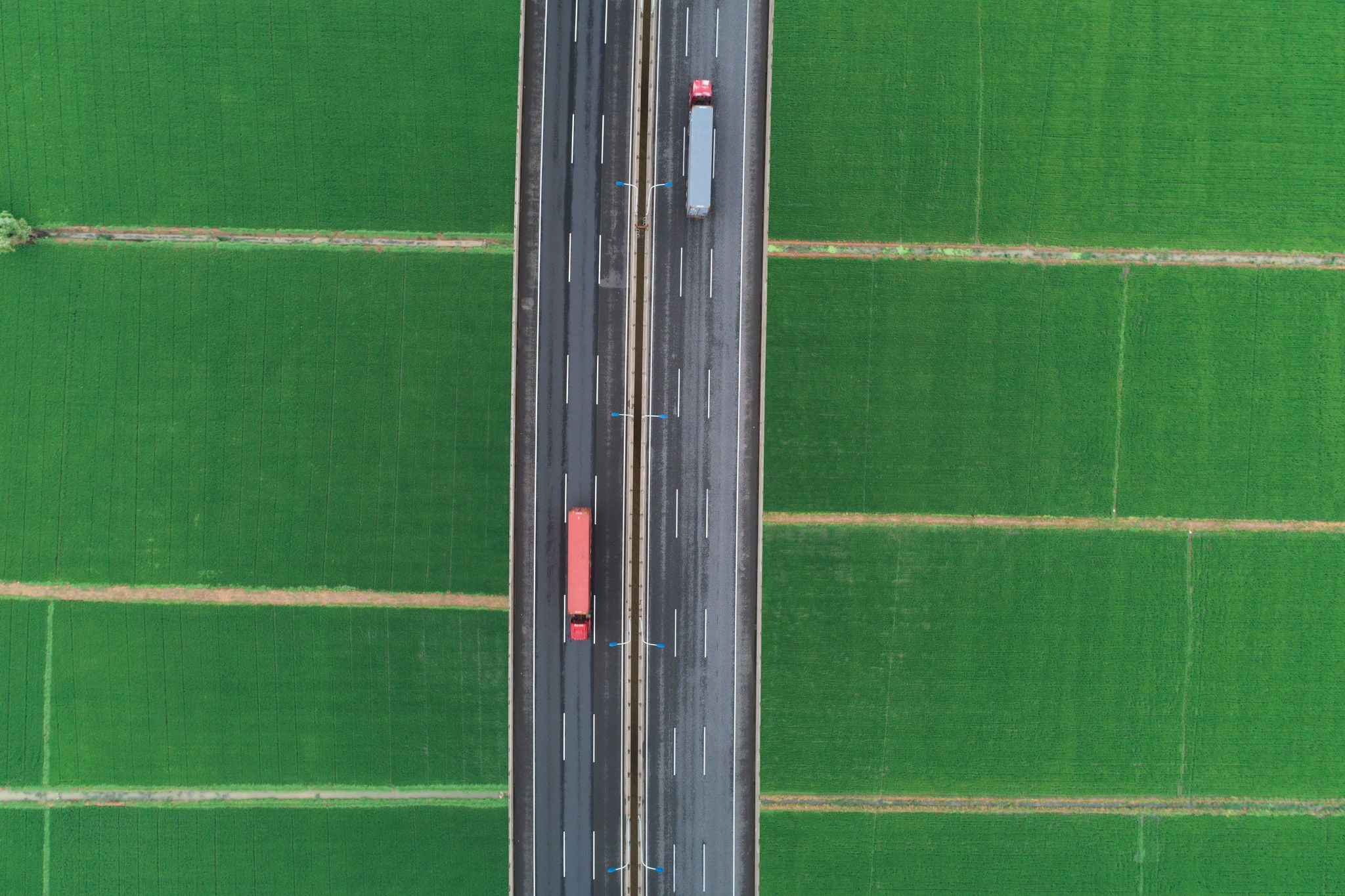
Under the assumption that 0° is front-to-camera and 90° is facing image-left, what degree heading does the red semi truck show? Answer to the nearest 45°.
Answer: approximately 0°

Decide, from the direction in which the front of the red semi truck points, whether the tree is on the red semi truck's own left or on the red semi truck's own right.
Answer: on the red semi truck's own right
